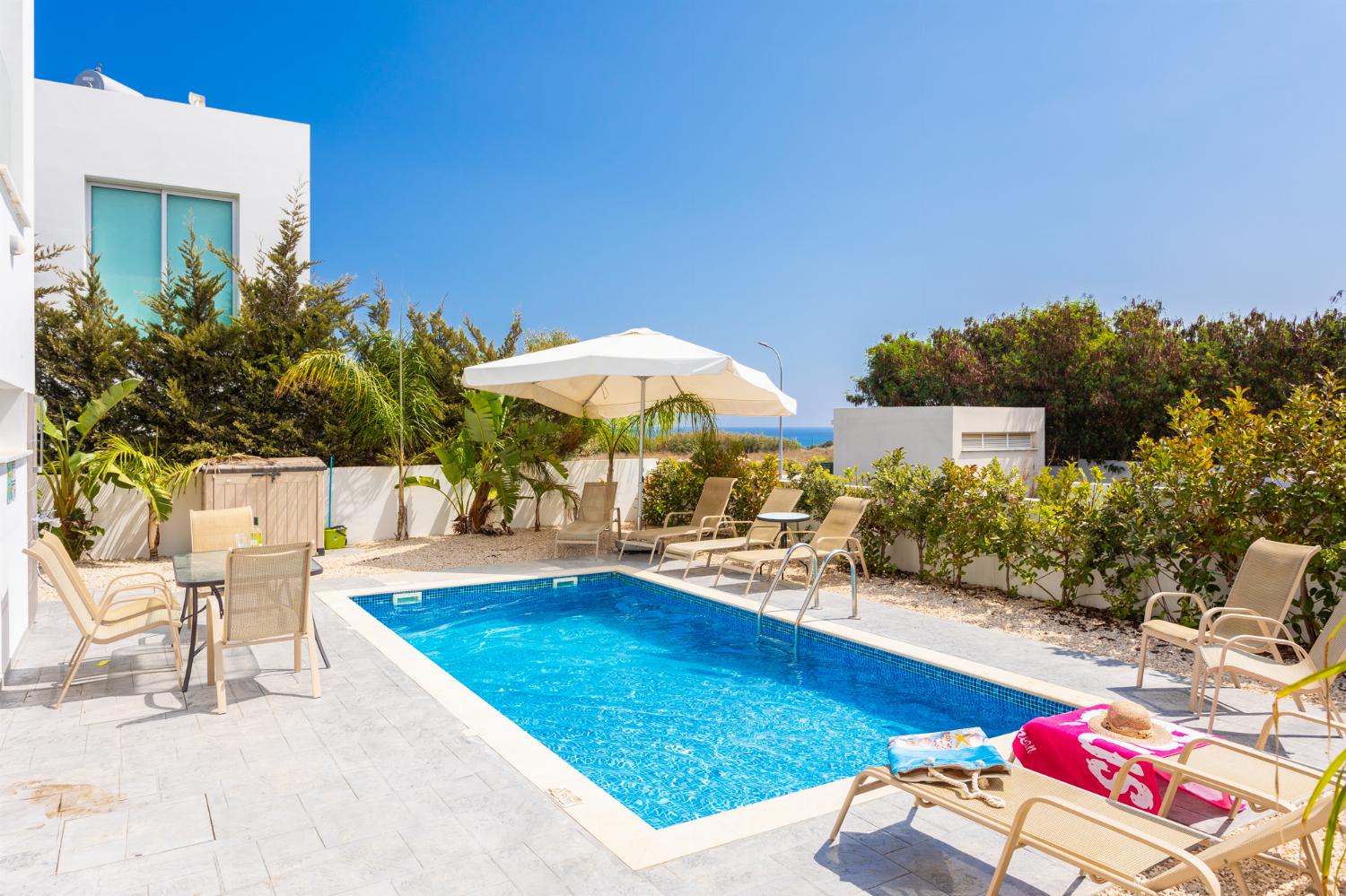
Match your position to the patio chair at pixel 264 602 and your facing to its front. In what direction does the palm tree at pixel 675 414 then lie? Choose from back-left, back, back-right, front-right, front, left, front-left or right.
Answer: front-right

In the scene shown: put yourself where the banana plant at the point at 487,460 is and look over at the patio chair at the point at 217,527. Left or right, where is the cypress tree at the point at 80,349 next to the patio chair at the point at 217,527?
right

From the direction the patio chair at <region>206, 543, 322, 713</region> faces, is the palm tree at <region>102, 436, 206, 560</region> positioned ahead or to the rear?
ahead

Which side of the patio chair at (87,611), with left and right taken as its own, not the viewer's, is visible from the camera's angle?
right

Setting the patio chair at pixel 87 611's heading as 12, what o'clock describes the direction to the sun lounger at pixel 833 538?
The sun lounger is roughly at 12 o'clock from the patio chair.

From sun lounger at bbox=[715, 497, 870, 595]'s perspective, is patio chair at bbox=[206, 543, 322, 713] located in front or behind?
in front

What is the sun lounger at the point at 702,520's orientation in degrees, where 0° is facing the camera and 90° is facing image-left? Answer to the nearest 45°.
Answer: approximately 45°

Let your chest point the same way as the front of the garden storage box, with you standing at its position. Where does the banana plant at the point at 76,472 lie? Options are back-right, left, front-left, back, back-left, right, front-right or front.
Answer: right

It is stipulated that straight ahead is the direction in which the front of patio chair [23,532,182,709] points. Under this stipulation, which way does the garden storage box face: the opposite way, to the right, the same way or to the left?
to the right

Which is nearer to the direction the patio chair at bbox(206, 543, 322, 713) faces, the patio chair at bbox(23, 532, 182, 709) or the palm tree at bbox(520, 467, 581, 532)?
the palm tree

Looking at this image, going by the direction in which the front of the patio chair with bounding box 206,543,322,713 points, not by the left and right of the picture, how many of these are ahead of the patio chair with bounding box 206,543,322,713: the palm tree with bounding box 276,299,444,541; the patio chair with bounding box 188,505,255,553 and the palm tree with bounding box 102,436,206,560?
3

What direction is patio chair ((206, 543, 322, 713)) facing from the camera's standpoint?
away from the camera

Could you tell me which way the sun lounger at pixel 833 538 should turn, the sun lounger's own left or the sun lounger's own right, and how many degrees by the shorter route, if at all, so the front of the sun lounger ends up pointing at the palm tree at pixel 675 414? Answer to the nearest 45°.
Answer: approximately 90° to the sun lounger's own right

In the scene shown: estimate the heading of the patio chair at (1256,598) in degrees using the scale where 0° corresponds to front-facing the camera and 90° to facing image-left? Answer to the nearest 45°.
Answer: approximately 45°

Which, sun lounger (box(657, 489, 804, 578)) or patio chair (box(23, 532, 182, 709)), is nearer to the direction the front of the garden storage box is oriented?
the patio chair

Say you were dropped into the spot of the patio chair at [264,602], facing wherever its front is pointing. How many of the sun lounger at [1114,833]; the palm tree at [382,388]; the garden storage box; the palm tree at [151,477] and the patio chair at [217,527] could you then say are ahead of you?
4

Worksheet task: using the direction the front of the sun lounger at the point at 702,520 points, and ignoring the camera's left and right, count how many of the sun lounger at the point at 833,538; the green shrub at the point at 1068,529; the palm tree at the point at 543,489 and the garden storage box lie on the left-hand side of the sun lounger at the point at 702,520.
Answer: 2
